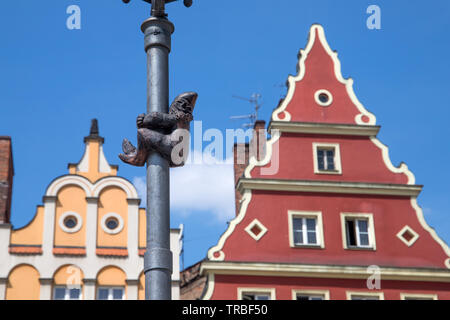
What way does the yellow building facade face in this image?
toward the camera

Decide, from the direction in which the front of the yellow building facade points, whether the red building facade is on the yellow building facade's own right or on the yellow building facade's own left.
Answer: on the yellow building facade's own left

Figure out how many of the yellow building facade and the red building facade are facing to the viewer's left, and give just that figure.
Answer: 0

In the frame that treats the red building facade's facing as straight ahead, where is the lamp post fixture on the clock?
The lamp post fixture is roughly at 12 o'clock from the red building facade.

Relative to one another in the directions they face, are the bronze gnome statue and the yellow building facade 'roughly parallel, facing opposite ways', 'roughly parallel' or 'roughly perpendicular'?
roughly perpendicular

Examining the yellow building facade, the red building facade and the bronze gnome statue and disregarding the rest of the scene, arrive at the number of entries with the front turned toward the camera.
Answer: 2

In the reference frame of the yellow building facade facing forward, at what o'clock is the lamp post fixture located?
The lamp post fixture is roughly at 12 o'clock from the yellow building facade.

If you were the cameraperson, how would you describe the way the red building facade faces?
facing the viewer
